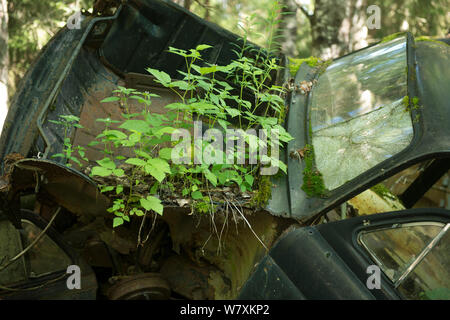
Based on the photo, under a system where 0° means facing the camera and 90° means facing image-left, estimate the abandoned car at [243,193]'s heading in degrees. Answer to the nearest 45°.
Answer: approximately 45°

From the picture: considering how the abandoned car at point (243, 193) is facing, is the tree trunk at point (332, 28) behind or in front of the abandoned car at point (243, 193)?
behind
